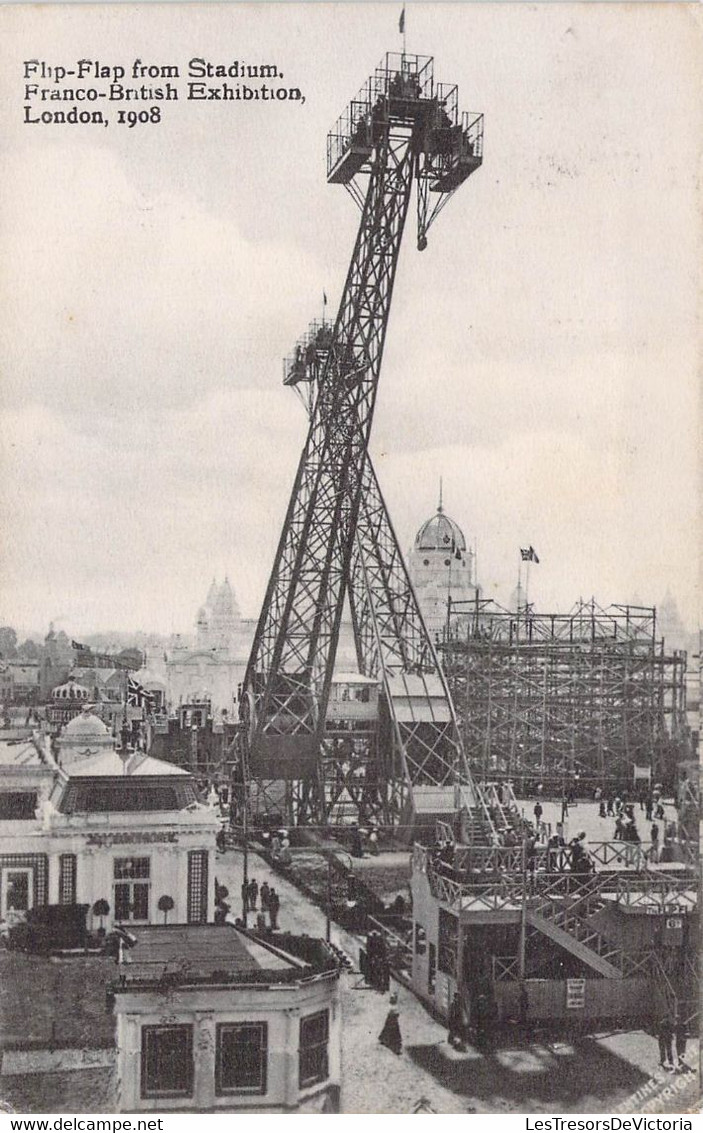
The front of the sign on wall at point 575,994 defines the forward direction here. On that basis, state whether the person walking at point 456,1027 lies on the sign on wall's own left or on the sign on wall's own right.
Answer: on the sign on wall's own right

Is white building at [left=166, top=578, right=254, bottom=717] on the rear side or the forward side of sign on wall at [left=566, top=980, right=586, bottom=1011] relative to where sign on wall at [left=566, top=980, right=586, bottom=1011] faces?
on the rear side

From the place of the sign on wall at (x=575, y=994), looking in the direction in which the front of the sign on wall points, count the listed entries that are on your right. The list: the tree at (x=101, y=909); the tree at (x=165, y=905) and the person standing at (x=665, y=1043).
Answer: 2

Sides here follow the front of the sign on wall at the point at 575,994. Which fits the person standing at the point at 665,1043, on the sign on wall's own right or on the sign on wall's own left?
on the sign on wall's own left

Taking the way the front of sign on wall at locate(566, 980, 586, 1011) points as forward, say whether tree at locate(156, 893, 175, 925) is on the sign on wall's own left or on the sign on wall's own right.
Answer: on the sign on wall's own right

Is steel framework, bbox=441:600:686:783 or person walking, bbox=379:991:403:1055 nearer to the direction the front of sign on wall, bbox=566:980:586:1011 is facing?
the person walking

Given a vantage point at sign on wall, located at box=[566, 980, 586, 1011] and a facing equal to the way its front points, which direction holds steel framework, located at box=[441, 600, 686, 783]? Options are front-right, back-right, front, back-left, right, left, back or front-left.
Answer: back

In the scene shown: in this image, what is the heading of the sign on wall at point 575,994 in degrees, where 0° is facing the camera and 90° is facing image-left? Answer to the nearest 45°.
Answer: approximately 0°
